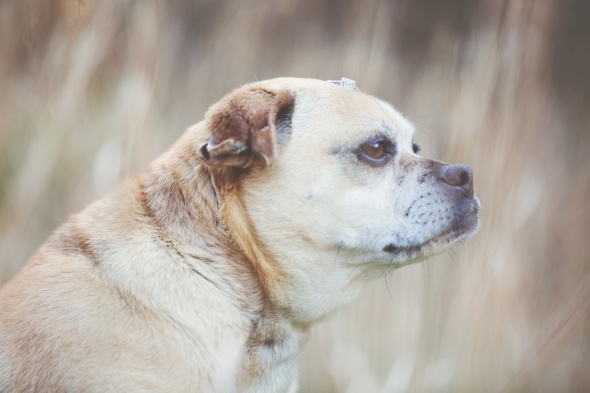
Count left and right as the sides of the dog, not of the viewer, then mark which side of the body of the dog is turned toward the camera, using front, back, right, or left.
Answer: right
